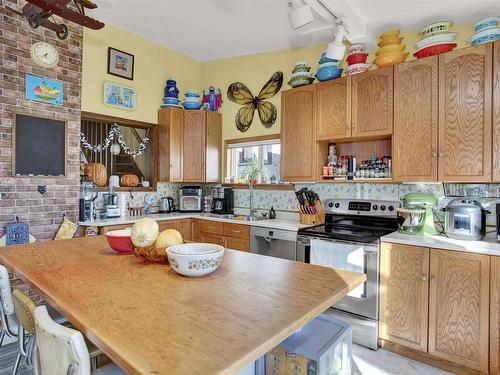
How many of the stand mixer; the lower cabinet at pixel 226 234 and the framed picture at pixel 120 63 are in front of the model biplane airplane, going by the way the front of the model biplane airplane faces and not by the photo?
0

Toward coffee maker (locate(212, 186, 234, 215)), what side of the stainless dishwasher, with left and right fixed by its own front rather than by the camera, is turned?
right

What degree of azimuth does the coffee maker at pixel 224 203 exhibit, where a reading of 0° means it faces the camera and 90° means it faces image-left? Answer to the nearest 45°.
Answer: approximately 45°

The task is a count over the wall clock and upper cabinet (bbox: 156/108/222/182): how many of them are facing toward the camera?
2

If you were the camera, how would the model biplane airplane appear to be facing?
facing the viewer and to the left of the viewer

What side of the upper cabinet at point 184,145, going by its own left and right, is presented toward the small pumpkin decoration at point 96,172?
right

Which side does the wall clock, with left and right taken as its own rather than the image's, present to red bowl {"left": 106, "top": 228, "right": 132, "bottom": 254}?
front

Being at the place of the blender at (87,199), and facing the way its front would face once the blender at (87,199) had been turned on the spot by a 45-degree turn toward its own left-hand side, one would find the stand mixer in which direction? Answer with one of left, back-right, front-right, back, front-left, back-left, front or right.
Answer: front-right

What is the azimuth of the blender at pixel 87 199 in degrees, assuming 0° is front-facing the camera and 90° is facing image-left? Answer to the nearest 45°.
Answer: approximately 315°

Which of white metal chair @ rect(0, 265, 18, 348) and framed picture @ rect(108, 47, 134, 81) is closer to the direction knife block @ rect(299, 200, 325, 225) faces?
the white metal chair

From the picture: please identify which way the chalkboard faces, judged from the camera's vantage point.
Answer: facing the viewer and to the right of the viewer

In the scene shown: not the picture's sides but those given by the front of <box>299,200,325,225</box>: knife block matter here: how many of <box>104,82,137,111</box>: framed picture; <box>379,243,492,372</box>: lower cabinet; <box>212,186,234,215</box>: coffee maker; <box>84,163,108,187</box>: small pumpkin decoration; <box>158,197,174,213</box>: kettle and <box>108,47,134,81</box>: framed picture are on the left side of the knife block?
1

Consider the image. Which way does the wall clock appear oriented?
toward the camera

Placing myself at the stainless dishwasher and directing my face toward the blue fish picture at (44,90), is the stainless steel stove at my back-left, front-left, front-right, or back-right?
back-left

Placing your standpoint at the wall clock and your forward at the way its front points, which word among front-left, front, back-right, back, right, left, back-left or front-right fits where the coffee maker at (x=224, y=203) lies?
left
